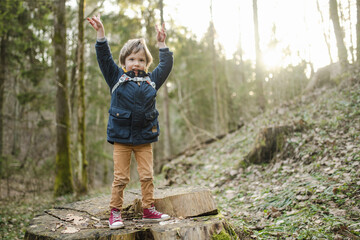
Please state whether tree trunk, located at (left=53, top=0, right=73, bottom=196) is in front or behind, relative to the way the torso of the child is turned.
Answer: behind

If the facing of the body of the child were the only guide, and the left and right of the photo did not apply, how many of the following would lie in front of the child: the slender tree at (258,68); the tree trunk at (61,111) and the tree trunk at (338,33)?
0

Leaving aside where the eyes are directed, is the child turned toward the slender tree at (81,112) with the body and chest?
no

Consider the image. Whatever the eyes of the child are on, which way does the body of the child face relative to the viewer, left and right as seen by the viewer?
facing the viewer

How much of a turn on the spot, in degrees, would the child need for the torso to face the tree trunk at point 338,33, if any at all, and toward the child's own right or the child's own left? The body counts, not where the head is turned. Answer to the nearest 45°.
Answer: approximately 135° to the child's own left

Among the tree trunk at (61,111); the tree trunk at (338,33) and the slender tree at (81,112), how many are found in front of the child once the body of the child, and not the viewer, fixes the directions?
0

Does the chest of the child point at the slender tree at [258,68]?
no

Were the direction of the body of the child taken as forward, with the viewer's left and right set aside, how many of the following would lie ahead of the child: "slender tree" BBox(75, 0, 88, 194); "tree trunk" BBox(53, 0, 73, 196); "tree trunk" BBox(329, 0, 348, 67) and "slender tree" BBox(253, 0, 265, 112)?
0

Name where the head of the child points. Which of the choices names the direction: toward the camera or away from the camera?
toward the camera

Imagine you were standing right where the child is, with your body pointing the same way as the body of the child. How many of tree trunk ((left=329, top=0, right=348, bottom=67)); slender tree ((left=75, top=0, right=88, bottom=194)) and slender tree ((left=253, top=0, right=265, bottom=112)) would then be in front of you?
0
